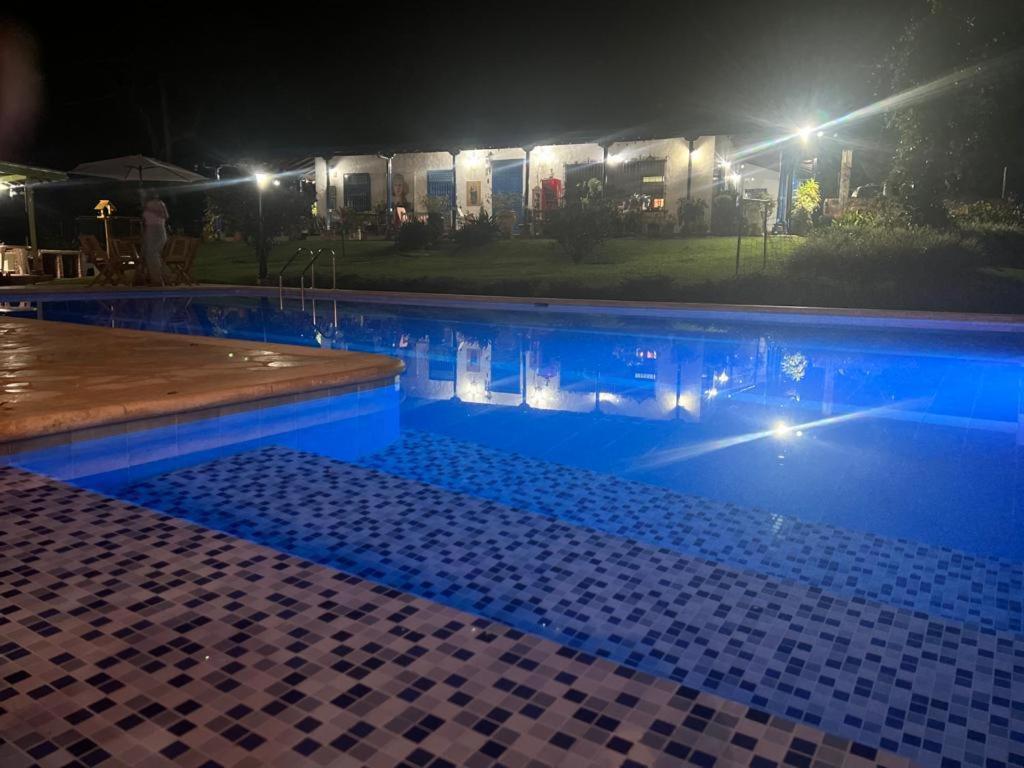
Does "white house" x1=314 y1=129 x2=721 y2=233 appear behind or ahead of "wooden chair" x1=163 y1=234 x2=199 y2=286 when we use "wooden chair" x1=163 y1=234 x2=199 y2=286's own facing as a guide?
behind

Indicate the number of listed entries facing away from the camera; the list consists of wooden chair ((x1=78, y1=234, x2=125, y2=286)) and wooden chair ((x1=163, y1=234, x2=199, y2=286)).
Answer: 0

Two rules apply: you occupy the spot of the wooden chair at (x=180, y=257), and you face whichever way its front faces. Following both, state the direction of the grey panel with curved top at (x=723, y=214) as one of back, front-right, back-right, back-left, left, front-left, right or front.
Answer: back-left

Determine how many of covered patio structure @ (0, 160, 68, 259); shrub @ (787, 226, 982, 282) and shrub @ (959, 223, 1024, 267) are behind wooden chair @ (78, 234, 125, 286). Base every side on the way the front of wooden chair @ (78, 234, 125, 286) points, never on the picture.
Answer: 1

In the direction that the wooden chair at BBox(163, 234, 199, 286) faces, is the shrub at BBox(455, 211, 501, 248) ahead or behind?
behind

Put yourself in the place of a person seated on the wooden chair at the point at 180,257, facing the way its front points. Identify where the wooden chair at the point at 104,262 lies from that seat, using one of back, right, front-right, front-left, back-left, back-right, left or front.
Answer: front-right

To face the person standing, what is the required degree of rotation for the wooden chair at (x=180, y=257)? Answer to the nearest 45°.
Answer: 0° — it already faces them

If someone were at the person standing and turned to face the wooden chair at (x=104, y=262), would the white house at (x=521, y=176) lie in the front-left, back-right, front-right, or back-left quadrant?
back-right

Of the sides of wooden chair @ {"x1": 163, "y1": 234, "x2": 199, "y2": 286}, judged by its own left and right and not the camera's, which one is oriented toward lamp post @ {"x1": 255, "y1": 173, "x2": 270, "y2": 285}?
back

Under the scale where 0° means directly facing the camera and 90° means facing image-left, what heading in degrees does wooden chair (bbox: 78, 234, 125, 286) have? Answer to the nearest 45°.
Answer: approximately 315°
